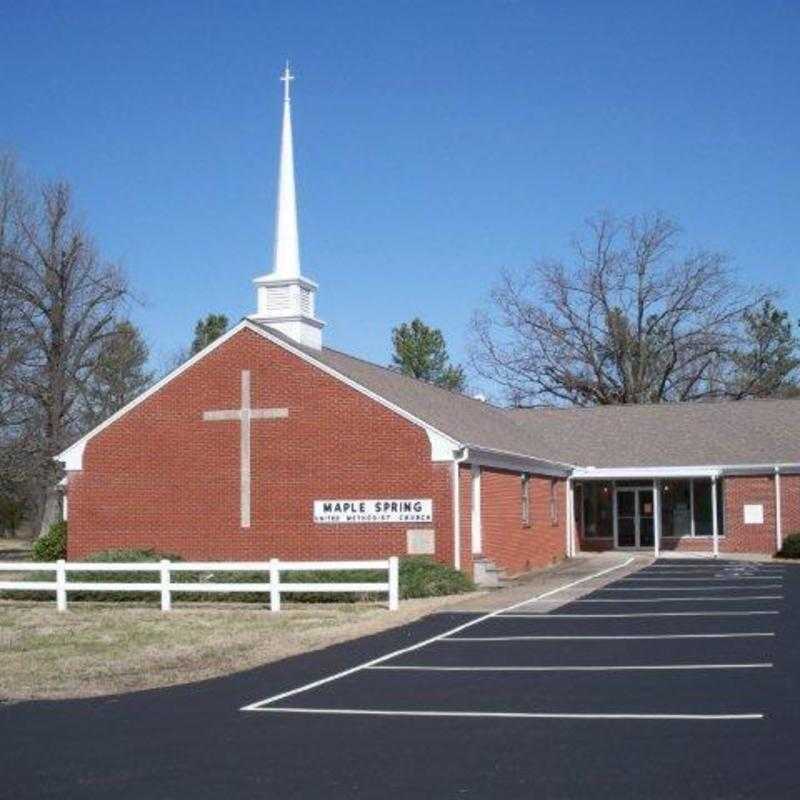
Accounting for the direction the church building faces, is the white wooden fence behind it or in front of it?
in front

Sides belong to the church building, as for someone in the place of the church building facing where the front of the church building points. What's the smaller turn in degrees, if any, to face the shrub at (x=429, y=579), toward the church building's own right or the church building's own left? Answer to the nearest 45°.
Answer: approximately 45° to the church building's own left

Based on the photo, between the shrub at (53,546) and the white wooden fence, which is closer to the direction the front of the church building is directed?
the white wooden fence

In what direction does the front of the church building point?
toward the camera

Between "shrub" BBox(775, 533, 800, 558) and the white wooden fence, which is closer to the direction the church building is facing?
the white wooden fence

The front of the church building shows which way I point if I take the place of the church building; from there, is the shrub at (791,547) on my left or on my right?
on my left

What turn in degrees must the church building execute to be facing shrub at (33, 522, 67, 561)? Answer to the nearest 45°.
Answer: approximately 135° to its right
